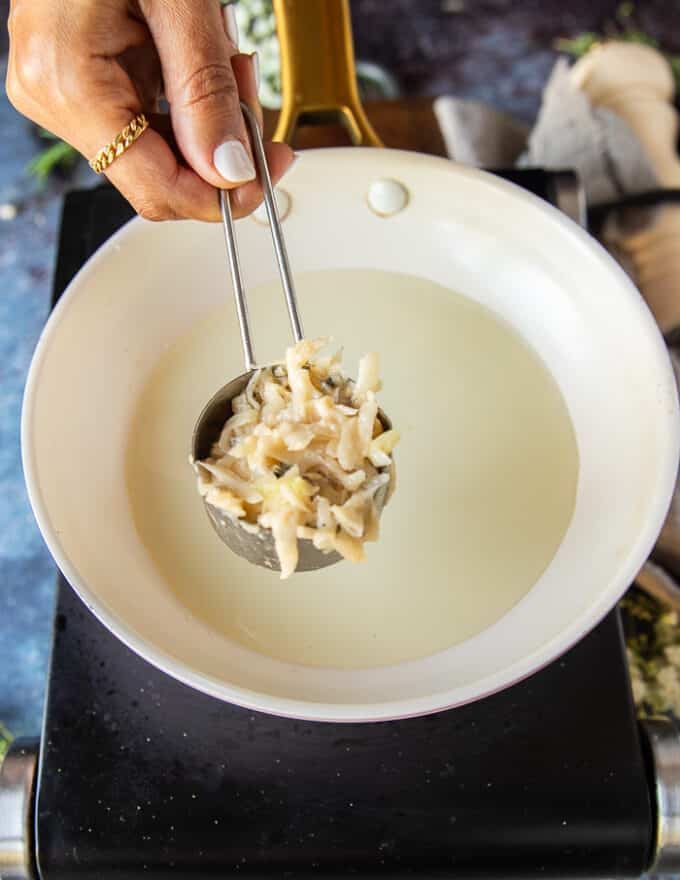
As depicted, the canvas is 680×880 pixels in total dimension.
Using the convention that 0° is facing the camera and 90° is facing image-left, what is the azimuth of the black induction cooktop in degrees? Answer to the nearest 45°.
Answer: approximately 0°
